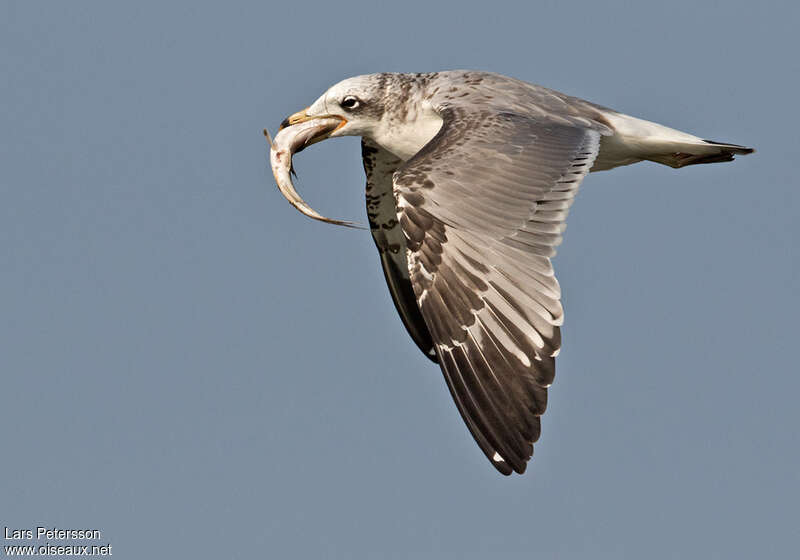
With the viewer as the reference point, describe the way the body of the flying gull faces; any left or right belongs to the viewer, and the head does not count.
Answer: facing to the left of the viewer
